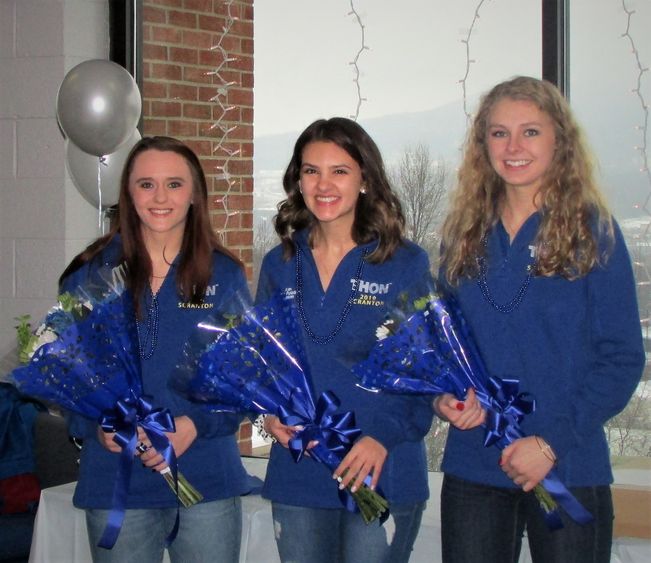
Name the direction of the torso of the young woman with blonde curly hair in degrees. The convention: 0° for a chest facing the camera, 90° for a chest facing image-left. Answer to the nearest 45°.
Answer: approximately 45°

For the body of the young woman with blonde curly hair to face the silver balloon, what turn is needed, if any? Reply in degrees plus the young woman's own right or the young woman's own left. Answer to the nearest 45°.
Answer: approximately 90° to the young woman's own right

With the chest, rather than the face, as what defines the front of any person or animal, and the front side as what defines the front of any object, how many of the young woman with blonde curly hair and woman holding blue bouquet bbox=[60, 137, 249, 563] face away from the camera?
0

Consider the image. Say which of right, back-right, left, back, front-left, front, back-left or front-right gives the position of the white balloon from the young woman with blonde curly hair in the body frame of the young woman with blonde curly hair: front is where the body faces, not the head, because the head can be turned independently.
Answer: right

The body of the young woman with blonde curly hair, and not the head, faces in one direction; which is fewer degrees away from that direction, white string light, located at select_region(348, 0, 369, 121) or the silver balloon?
the silver balloon

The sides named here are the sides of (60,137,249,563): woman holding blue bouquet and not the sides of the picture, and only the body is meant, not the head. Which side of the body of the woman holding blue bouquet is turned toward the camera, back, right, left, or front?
front

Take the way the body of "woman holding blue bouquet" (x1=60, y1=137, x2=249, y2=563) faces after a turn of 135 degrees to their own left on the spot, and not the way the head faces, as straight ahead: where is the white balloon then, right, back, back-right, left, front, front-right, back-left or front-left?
front-left

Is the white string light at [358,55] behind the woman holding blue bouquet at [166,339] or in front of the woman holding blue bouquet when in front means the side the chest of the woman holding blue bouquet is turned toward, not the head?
behind

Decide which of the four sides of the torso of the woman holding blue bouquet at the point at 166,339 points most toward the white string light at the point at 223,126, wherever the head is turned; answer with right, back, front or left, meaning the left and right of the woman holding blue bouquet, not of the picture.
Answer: back
